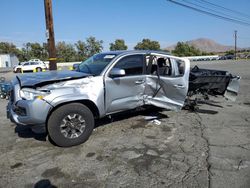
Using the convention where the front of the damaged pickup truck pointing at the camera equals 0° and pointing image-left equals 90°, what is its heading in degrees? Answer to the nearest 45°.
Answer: approximately 45°

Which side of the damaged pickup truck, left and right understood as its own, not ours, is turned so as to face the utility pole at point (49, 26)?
right

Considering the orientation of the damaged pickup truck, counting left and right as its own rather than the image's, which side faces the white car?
right
